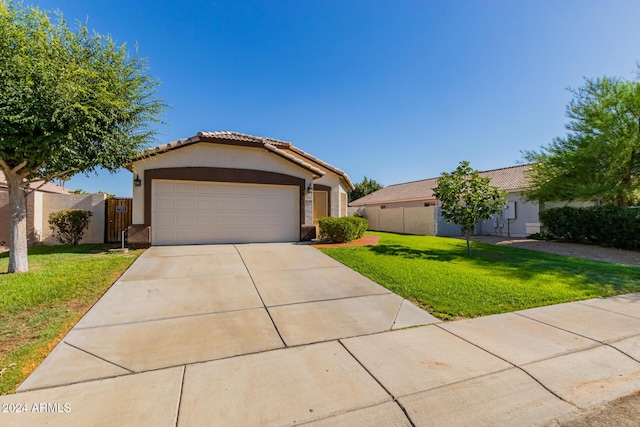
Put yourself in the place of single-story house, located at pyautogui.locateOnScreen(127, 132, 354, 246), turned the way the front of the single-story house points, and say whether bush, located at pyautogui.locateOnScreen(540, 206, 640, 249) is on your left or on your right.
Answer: on your left

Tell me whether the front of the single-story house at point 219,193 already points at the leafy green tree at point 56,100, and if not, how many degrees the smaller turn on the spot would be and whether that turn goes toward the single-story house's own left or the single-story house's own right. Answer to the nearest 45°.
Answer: approximately 45° to the single-story house's own right

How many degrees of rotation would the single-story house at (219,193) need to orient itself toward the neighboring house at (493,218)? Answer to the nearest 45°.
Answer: approximately 90° to its left

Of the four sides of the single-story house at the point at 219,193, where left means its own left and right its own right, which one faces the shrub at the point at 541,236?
left

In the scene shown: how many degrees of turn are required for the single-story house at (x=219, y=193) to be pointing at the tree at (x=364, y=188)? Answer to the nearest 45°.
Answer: approximately 135° to its left

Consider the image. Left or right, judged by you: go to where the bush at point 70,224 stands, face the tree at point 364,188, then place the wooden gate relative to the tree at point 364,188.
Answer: right

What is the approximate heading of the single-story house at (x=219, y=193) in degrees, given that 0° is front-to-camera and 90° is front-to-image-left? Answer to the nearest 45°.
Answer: approximately 0°

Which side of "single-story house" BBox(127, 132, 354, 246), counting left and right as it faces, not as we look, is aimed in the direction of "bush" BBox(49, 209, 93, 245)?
right

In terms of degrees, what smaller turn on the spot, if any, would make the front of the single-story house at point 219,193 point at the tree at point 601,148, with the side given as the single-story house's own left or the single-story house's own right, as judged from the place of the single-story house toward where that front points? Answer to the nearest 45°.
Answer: approximately 90° to the single-story house's own left

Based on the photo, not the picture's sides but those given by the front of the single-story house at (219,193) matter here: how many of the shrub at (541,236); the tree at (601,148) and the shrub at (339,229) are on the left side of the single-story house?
3

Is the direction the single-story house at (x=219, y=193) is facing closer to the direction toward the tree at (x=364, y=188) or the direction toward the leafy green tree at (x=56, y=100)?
the leafy green tree

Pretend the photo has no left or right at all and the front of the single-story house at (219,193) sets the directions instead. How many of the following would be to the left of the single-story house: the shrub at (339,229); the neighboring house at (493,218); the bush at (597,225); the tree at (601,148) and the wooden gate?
4
